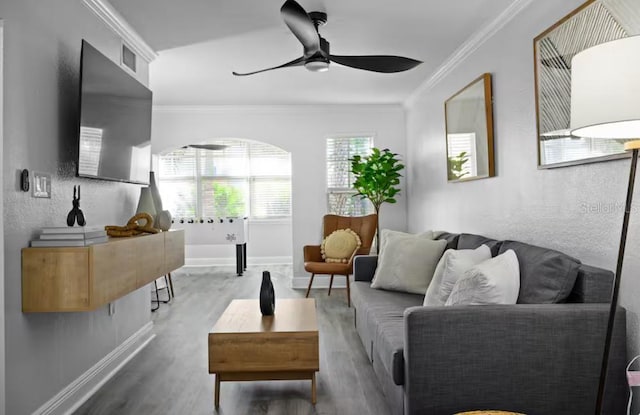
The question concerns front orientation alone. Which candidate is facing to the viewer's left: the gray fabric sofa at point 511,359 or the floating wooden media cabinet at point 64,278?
the gray fabric sofa

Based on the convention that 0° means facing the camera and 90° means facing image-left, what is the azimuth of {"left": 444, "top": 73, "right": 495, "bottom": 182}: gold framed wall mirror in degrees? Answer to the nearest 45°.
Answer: approximately 45°

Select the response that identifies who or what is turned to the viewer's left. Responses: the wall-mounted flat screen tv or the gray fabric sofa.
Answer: the gray fabric sofa

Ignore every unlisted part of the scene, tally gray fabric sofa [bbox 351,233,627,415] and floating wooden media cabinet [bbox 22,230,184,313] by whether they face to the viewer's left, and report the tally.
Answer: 1

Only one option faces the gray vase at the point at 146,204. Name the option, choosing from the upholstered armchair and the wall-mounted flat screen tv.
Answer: the upholstered armchair

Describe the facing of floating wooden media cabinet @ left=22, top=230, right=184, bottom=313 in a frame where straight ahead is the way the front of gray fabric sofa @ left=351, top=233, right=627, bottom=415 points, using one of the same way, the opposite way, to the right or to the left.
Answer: the opposite way

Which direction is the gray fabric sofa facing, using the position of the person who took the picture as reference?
facing to the left of the viewer

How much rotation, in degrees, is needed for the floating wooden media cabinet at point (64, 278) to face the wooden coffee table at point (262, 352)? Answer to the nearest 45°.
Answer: approximately 45° to its left

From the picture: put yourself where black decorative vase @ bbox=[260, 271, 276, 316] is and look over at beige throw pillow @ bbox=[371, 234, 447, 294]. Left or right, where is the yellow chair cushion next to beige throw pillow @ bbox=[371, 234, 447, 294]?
left

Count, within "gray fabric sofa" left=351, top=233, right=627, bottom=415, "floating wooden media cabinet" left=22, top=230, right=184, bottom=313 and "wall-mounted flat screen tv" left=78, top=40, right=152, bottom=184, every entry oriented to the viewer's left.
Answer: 1

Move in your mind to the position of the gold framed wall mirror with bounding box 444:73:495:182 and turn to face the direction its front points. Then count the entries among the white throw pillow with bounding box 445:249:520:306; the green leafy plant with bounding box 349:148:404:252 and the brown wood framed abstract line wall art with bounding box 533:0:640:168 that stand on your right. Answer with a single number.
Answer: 1
